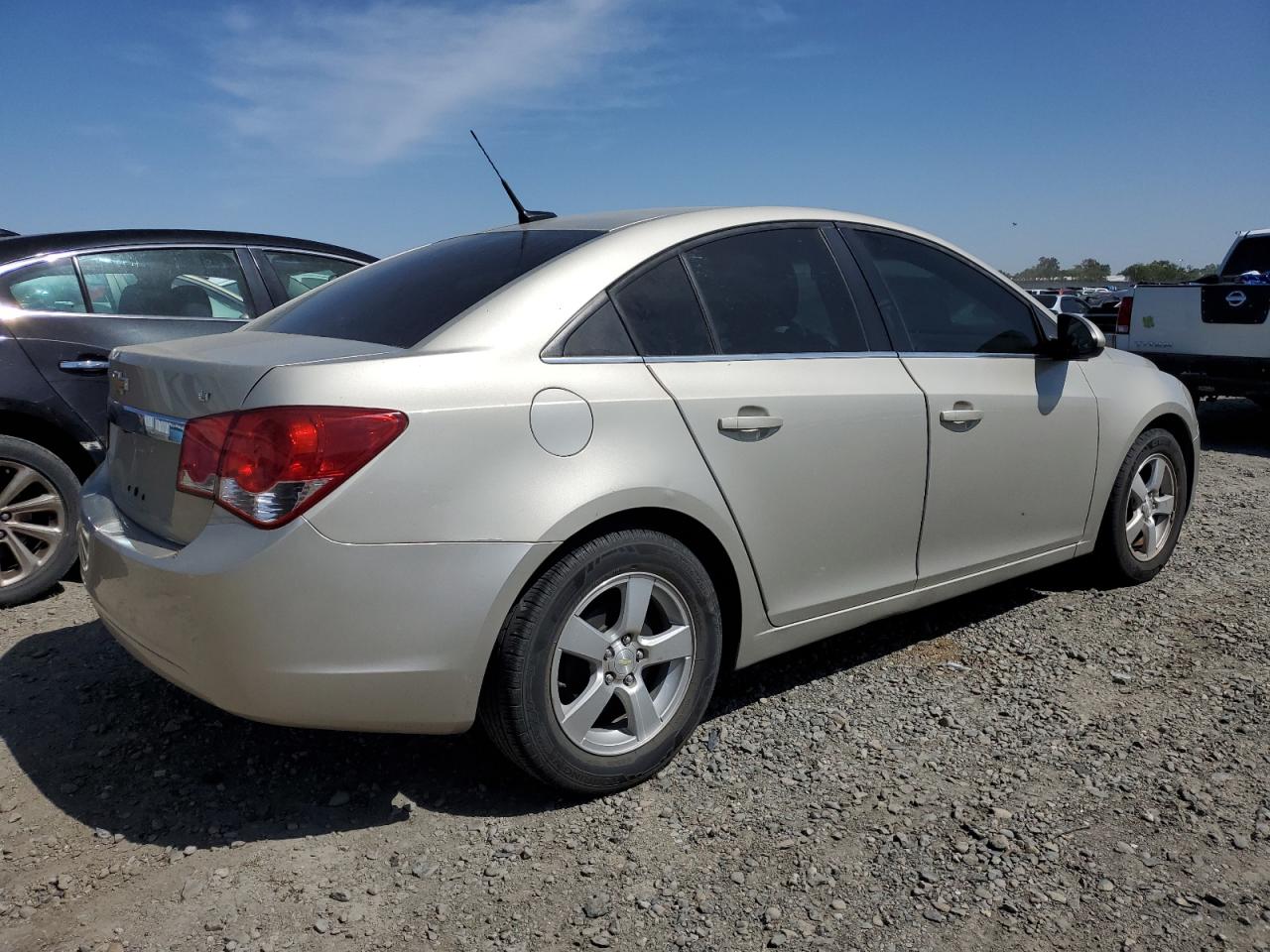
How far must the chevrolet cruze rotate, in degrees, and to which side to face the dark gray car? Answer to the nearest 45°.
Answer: approximately 90° to its left

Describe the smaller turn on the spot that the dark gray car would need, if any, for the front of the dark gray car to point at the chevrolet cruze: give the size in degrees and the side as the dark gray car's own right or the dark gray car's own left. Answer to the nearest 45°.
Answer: approximately 45° to the dark gray car's own right

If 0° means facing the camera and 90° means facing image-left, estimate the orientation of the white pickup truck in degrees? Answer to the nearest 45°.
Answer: approximately 225°

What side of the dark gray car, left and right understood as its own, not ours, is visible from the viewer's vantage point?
right

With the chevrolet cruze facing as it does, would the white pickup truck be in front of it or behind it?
in front

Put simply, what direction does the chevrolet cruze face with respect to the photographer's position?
facing away from the viewer and to the right of the viewer

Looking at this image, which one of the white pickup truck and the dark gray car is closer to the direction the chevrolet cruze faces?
the white pickup truck

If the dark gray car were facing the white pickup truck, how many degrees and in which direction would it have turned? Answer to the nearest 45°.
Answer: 0° — it already faces it
